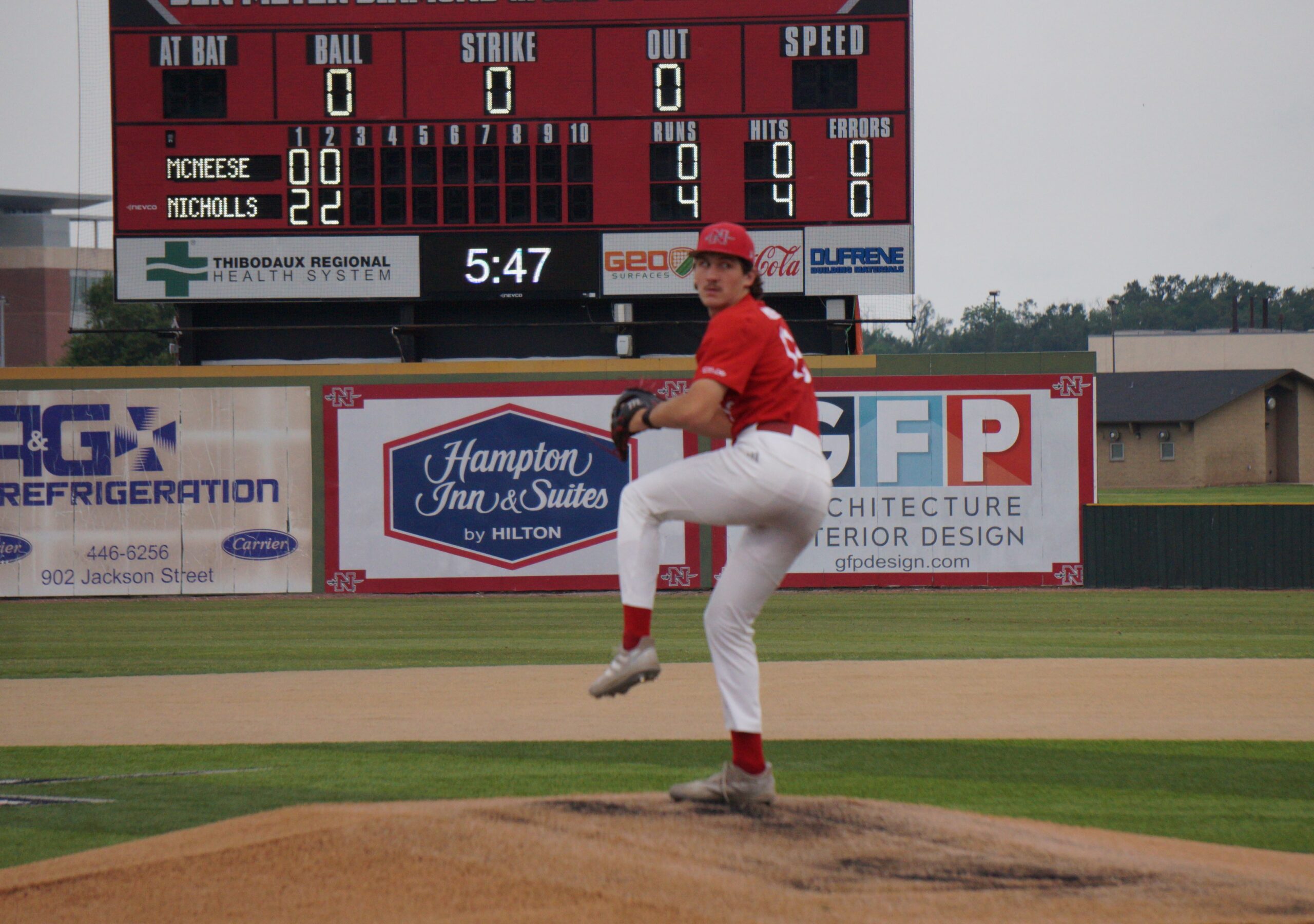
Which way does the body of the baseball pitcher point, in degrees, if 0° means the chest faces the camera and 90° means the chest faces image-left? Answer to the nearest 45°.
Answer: approximately 90°

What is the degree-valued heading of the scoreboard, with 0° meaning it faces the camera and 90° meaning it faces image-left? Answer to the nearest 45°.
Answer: approximately 0°

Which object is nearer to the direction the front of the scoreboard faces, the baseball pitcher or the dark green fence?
the baseball pitcher

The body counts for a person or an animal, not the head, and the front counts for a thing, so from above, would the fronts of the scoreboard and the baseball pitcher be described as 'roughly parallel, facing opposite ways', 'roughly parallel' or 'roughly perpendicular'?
roughly perpendicular

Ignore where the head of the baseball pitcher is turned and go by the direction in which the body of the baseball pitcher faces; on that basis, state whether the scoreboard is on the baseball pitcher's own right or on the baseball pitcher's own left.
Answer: on the baseball pitcher's own right

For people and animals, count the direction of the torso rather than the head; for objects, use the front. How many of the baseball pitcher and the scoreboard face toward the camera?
1

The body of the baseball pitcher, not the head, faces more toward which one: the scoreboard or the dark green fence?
the scoreboard

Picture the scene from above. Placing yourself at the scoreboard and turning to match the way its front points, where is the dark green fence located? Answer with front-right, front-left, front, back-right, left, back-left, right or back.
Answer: left

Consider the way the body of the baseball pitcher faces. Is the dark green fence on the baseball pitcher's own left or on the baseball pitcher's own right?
on the baseball pitcher's own right
